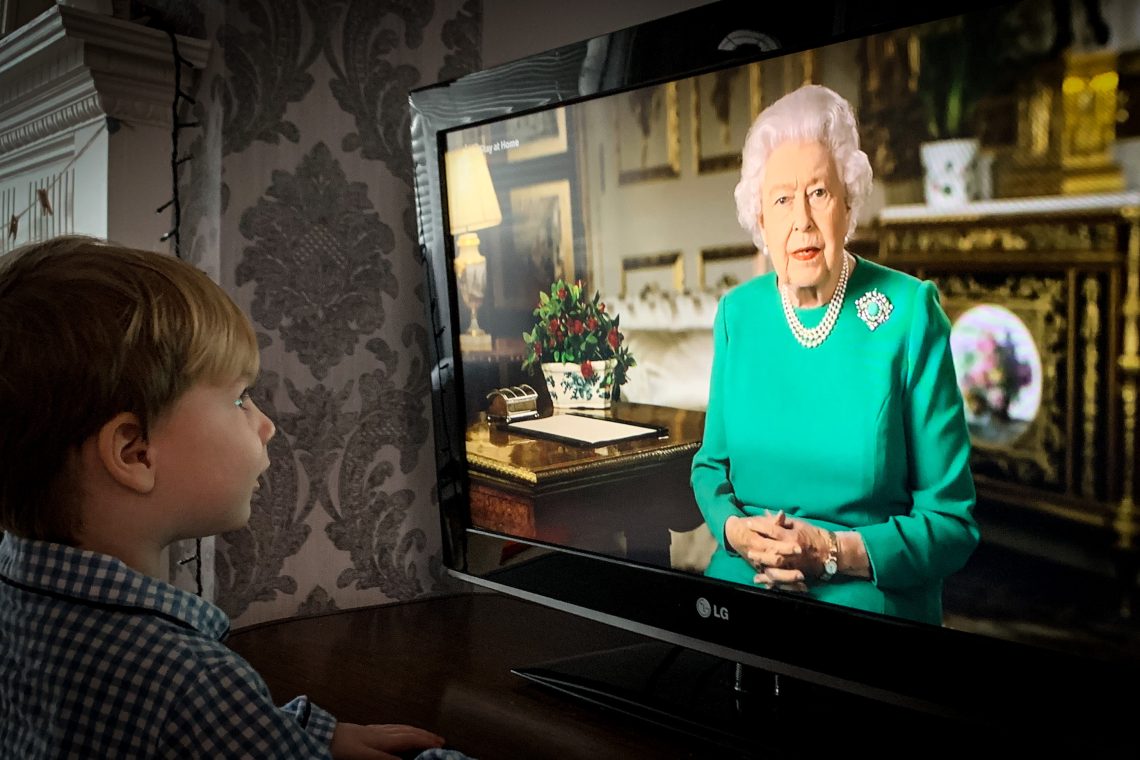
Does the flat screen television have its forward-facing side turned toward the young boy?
yes

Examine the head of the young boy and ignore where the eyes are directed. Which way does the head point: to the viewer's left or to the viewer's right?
to the viewer's right

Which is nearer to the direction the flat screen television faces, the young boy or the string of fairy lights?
the young boy

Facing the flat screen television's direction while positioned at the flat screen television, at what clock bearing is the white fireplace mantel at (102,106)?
The white fireplace mantel is roughly at 2 o'clock from the flat screen television.

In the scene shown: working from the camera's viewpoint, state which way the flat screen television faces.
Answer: facing the viewer and to the left of the viewer

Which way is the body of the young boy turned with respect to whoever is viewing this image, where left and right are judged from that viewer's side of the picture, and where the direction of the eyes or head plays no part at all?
facing away from the viewer and to the right of the viewer
